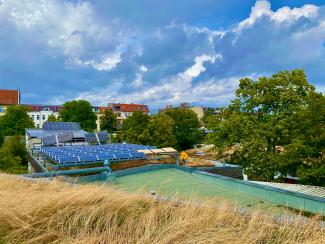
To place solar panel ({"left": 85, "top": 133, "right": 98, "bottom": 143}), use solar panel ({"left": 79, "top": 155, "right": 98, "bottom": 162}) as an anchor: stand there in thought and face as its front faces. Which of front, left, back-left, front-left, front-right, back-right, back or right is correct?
back

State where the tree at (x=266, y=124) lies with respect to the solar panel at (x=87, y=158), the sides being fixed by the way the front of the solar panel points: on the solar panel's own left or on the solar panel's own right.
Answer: on the solar panel's own left

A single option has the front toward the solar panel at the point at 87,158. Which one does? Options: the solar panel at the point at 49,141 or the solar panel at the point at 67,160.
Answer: the solar panel at the point at 49,141

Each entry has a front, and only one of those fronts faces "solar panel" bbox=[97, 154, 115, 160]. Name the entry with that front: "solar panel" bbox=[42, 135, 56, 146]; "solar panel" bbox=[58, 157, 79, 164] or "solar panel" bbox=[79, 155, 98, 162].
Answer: "solar panel" bbox=[42, 135, 56, 146]

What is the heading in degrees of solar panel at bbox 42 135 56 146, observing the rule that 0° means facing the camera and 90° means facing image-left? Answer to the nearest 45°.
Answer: approximately 0°

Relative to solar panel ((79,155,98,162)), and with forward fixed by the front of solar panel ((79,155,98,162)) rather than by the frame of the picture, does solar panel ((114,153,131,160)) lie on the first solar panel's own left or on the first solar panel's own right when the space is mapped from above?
on the first solar panel's own left

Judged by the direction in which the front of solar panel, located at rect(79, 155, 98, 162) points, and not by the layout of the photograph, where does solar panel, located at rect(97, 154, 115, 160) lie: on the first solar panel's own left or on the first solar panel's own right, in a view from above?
on the first solar panel's own left

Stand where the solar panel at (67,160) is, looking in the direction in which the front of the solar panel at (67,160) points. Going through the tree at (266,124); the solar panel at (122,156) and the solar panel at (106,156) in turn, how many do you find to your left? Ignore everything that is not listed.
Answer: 3

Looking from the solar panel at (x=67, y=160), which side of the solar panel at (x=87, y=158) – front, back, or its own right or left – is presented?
right

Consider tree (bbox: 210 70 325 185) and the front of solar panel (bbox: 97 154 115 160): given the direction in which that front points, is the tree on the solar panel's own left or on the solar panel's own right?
on the solar panel's own left

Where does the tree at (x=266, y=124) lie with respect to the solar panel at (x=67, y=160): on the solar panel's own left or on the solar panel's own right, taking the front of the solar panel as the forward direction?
on the solar panel's own left

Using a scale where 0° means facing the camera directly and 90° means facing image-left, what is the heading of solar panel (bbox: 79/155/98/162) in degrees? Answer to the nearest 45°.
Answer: approximately 0°
